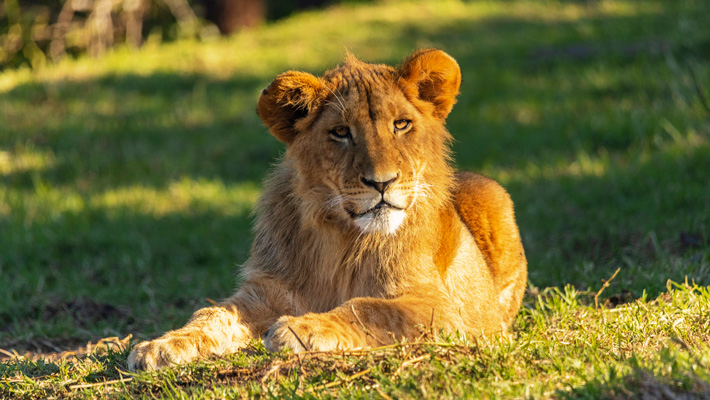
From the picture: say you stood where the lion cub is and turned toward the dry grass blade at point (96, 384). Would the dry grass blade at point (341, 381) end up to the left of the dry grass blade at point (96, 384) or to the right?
left

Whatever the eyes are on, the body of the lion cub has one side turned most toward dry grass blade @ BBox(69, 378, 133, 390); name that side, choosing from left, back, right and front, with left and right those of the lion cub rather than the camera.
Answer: front

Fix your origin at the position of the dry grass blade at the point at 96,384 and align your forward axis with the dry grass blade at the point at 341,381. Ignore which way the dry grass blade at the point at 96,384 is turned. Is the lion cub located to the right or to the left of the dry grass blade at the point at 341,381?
left

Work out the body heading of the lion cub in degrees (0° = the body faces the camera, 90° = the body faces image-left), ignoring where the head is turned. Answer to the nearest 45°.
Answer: approximately 45°

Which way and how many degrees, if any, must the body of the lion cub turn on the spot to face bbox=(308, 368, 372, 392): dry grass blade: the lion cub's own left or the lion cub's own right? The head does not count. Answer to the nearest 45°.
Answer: approximately 45° to the lion cub's own left

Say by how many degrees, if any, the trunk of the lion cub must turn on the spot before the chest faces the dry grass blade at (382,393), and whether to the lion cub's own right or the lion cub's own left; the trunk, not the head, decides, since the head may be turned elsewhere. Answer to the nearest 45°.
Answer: approximately 45° to the lion cub's own left
